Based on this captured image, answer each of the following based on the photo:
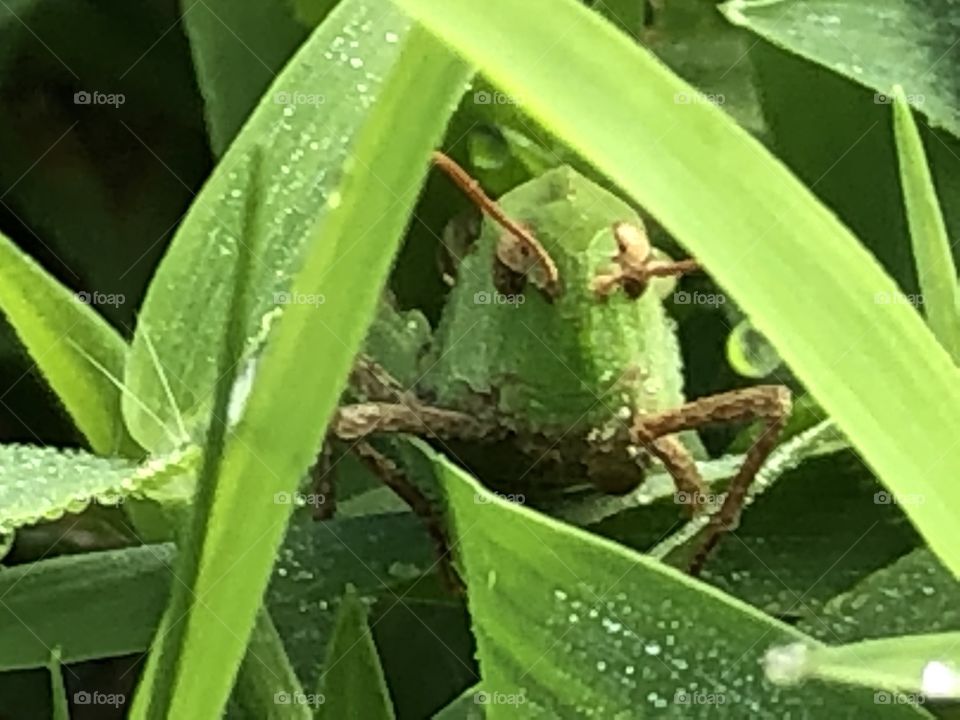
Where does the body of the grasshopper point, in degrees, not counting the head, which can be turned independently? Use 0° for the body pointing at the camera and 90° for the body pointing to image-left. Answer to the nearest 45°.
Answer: approximately 0°
